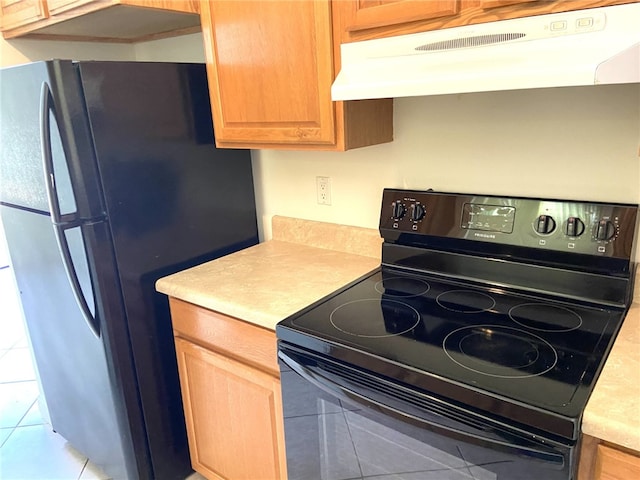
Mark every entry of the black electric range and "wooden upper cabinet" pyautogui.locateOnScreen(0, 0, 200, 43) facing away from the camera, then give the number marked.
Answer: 0

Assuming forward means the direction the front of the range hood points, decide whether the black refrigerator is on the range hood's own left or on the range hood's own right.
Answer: on the range hood's own right

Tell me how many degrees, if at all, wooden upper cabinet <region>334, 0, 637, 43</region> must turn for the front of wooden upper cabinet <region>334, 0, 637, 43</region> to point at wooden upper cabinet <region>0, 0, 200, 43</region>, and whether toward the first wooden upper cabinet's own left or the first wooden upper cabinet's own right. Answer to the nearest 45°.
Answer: approximately 45° to the first wooden upper cabinet's own right

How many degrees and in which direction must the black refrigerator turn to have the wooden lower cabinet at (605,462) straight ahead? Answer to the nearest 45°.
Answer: approximately 90° to its left

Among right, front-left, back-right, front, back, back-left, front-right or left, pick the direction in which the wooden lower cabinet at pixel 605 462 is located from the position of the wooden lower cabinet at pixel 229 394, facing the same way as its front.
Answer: left

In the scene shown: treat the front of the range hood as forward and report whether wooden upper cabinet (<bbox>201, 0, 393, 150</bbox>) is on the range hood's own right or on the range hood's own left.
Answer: on the range hood's own right

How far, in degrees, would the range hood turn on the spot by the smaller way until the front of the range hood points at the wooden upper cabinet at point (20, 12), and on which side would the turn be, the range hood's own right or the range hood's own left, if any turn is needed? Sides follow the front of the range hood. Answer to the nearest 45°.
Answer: approximately 45° to the range hood's own right
